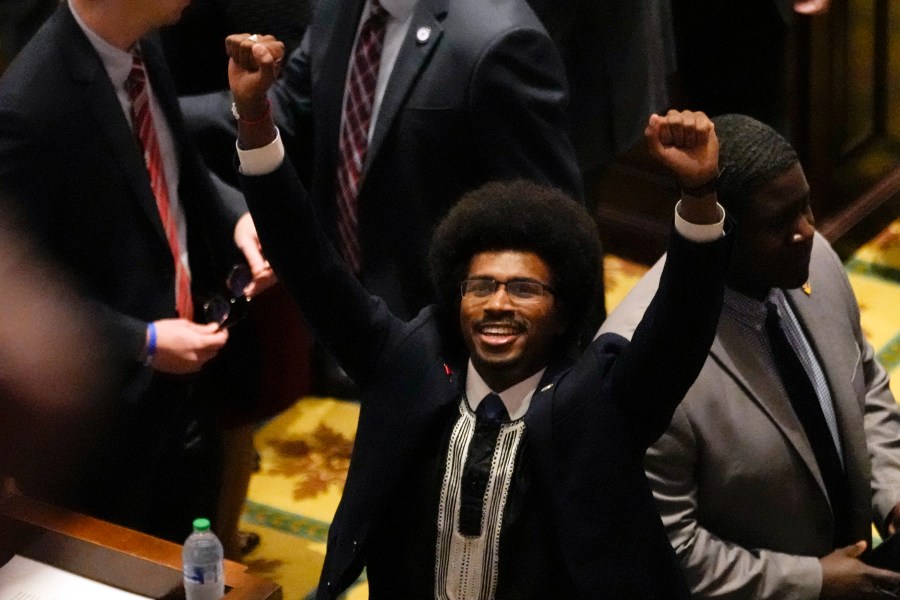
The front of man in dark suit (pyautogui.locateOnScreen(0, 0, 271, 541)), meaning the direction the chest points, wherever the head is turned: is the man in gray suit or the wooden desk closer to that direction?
the man in gray suit

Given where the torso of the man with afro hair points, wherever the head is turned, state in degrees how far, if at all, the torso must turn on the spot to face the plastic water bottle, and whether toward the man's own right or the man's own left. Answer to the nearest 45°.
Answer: approximately 90° to the man's own right

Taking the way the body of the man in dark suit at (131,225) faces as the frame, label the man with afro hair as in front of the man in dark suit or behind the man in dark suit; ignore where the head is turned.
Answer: in front

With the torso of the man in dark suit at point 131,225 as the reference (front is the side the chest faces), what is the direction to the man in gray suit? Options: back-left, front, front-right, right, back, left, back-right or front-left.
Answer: front

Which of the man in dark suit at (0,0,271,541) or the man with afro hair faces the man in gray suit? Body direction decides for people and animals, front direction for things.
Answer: the man in dark suit

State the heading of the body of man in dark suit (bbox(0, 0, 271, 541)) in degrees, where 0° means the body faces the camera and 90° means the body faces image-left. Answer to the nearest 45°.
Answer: approximately 315°

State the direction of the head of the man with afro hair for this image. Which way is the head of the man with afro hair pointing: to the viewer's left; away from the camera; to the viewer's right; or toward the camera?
toward the camera

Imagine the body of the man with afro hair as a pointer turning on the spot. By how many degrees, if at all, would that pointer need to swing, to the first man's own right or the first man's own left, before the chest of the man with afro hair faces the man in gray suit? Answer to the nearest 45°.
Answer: approximately 90° to the first man's own left

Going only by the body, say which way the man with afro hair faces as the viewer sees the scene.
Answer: toward the camera
